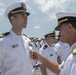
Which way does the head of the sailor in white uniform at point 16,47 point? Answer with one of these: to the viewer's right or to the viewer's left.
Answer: to the viewer's right

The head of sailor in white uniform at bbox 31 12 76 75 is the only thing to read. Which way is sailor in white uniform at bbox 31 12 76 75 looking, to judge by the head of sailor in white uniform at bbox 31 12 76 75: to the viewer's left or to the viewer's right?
to the viewer's left

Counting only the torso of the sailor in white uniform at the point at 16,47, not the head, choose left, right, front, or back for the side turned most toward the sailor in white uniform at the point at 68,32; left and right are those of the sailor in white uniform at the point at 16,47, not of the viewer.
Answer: front

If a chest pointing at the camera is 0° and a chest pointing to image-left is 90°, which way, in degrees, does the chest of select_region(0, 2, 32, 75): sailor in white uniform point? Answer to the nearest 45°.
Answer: approximately 315°
